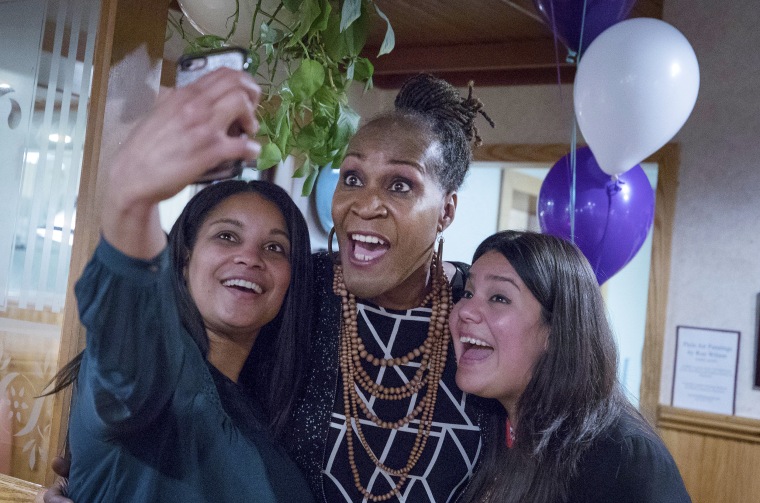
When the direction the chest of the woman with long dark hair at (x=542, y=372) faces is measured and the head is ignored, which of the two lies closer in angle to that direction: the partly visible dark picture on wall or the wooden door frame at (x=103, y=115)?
the wooden door frame

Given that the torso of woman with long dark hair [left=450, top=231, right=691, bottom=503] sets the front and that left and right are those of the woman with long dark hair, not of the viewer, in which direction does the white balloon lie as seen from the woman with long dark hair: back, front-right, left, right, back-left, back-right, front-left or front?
back-right

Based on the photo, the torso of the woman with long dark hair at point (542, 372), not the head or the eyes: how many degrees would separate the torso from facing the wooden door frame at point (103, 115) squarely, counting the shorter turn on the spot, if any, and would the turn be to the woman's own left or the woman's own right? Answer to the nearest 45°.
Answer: approximately 45° to the woman's own right

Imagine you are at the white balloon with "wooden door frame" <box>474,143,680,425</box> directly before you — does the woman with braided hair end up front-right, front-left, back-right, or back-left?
back-left

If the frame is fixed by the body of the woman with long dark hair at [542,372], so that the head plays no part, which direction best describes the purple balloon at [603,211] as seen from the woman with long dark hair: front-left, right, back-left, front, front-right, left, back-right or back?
back-right

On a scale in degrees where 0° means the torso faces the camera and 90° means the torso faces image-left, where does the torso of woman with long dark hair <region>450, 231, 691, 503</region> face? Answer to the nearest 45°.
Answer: approximately 45°

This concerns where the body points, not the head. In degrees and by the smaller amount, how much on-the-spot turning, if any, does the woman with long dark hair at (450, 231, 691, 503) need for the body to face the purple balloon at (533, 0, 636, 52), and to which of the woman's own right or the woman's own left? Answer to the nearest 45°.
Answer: approximately 135° to the woman's own right
